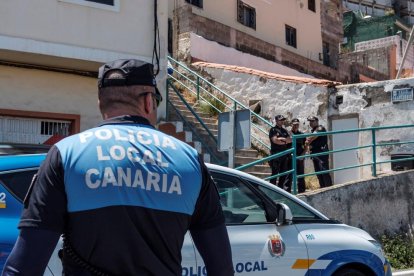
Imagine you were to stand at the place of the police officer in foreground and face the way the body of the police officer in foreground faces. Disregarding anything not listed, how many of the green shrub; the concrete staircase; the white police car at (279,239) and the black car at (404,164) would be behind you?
0

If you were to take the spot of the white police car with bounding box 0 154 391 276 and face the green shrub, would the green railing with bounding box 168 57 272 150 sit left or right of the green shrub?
left

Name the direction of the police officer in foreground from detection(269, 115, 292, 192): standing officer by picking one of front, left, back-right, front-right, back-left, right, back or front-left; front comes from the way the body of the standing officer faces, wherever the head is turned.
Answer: front-right

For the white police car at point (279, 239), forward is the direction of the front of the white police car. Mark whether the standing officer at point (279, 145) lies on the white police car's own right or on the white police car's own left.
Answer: on the white police car's own left

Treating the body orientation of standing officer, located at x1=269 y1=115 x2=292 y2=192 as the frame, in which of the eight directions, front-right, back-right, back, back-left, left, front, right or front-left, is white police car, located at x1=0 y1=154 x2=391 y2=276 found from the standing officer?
front-right

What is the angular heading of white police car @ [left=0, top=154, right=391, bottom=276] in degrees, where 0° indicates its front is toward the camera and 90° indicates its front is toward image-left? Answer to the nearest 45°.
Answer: approximately 270°

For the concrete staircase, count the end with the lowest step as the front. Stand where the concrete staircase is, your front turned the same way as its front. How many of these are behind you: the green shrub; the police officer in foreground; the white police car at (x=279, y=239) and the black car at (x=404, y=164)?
0

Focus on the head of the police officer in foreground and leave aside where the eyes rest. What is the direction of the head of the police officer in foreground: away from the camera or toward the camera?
away from the camera

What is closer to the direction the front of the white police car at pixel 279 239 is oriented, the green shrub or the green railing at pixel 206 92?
the green shrub

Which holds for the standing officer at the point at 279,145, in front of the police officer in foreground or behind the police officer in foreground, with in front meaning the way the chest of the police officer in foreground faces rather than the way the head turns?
in front

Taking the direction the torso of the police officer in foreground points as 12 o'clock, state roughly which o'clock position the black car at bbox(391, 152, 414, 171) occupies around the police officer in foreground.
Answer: The black car is roughly at 1 o'clock from the police officer in foreground.

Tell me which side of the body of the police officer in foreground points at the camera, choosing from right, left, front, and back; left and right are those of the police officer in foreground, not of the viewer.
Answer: back

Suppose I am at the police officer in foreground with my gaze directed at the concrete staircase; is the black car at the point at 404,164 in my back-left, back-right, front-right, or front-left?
front-right

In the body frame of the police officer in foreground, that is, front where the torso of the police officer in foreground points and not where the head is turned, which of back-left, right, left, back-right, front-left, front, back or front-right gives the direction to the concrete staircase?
front

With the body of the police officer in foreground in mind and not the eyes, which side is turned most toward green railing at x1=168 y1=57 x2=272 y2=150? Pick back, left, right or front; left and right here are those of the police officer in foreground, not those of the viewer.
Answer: front

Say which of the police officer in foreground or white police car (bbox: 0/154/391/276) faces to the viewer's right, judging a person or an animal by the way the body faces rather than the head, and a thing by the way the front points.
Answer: the white police car

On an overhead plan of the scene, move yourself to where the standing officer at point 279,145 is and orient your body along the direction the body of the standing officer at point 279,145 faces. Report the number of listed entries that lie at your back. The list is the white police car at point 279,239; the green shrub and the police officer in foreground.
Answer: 0

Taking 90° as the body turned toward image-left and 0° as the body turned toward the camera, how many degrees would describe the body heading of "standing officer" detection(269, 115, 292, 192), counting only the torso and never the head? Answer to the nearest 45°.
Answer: approximately 315°

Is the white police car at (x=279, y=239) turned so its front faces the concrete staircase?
no
